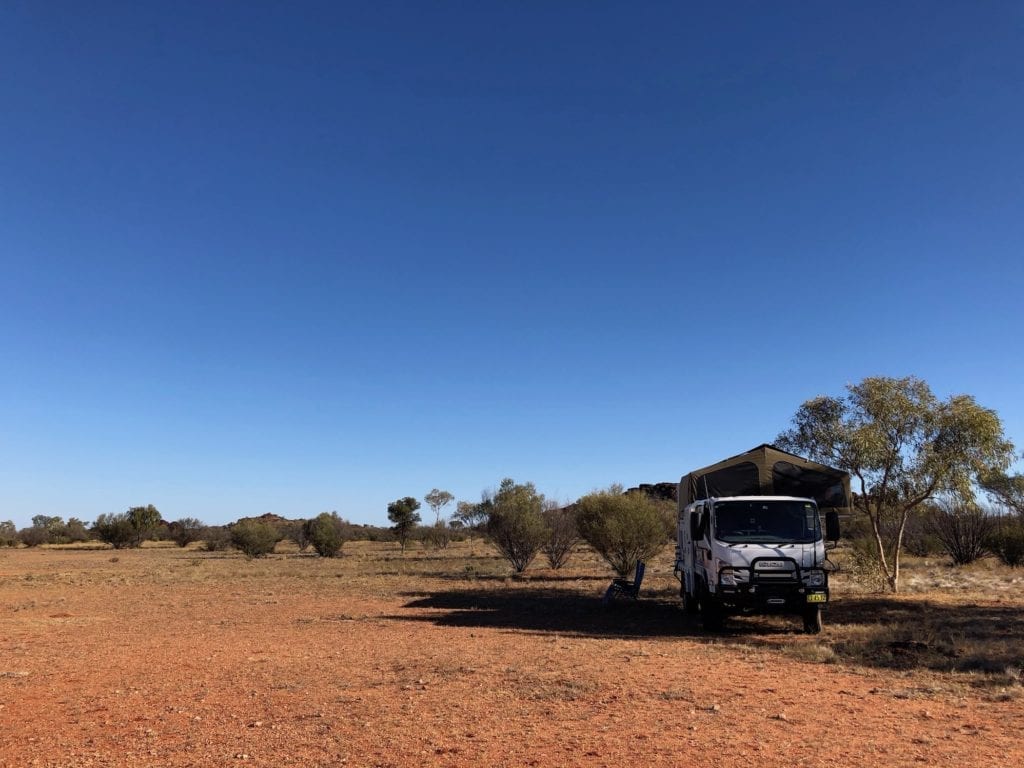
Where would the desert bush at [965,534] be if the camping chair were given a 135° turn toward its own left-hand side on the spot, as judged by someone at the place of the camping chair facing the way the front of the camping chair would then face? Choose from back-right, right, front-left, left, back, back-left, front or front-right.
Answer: left

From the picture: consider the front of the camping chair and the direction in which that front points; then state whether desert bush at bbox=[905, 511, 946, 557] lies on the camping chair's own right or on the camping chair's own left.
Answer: on the camping chair's own right

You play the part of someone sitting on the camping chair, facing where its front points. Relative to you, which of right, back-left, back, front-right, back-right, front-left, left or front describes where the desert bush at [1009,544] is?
back-right

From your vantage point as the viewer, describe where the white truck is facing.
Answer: facing the viewer

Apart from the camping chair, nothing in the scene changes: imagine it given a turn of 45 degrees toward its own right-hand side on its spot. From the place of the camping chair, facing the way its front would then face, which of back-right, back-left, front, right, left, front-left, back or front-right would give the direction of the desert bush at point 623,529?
front-right

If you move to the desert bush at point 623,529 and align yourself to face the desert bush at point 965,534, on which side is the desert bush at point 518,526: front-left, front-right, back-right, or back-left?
back-left

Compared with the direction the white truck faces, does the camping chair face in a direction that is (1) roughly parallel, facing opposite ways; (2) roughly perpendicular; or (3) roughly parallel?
roughly perpendicular

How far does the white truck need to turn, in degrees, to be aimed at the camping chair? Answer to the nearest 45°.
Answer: approximately 135° to its right

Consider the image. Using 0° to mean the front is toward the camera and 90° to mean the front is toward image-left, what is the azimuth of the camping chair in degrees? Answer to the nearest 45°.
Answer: approximately 90°

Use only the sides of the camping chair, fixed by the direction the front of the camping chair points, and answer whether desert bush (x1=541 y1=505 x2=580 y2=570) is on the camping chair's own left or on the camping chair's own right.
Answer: on the camping chair's own right

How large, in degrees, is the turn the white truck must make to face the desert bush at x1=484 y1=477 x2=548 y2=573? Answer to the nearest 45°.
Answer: approximately 135° to its right

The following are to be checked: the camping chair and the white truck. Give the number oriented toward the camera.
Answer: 1

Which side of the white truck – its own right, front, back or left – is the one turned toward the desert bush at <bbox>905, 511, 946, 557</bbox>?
back
